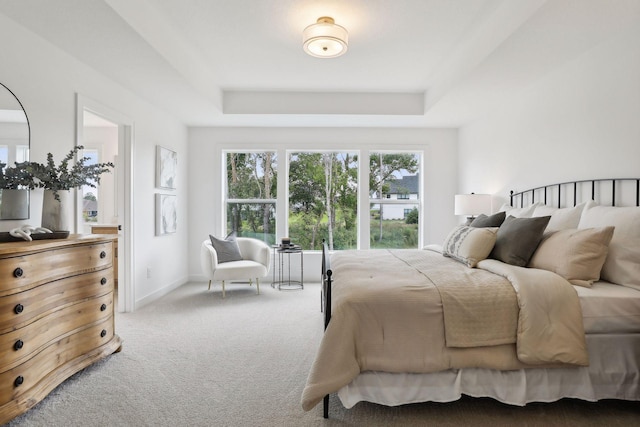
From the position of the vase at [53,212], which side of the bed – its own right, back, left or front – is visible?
front

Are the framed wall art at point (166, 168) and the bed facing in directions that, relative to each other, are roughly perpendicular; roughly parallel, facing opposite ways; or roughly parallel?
roughly parallel, facing opposite ways

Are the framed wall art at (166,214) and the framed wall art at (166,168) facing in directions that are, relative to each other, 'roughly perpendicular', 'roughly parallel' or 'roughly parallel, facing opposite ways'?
roughly parallel

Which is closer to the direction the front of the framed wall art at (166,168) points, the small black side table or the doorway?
the small black side table

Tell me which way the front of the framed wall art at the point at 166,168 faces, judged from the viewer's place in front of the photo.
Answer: facing the viewer and to the right of the viewer

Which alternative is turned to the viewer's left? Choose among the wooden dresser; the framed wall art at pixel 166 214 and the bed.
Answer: the bed

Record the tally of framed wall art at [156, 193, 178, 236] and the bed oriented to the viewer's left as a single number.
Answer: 1

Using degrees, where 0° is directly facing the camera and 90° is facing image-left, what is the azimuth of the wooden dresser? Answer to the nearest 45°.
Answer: approximately 315°

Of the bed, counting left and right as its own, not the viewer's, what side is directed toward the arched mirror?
front

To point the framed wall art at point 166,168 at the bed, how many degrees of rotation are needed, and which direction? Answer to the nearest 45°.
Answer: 0° — it already faces it

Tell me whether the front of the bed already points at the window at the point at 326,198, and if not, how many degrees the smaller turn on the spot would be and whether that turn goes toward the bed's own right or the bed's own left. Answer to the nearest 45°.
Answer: approximately 45° to the bed's own right

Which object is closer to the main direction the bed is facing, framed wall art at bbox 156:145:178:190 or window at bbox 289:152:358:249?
the framed wall art

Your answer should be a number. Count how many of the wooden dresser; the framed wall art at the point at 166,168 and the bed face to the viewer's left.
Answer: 1

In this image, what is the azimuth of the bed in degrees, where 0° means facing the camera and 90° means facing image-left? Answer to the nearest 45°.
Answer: approximately 90°

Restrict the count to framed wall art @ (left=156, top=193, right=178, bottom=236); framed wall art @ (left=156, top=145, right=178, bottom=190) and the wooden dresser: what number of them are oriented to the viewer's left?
0
